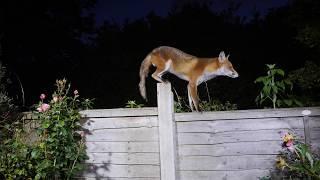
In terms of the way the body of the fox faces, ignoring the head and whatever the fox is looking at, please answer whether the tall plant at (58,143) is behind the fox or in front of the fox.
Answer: behind

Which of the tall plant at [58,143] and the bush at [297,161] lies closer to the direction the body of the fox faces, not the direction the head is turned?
the bush

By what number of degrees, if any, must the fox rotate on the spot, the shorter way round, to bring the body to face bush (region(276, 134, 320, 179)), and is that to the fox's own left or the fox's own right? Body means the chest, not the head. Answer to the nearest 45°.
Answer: approximately 45° to the fox's own right

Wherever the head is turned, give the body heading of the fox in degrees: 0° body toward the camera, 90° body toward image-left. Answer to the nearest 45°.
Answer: approximately 270°
